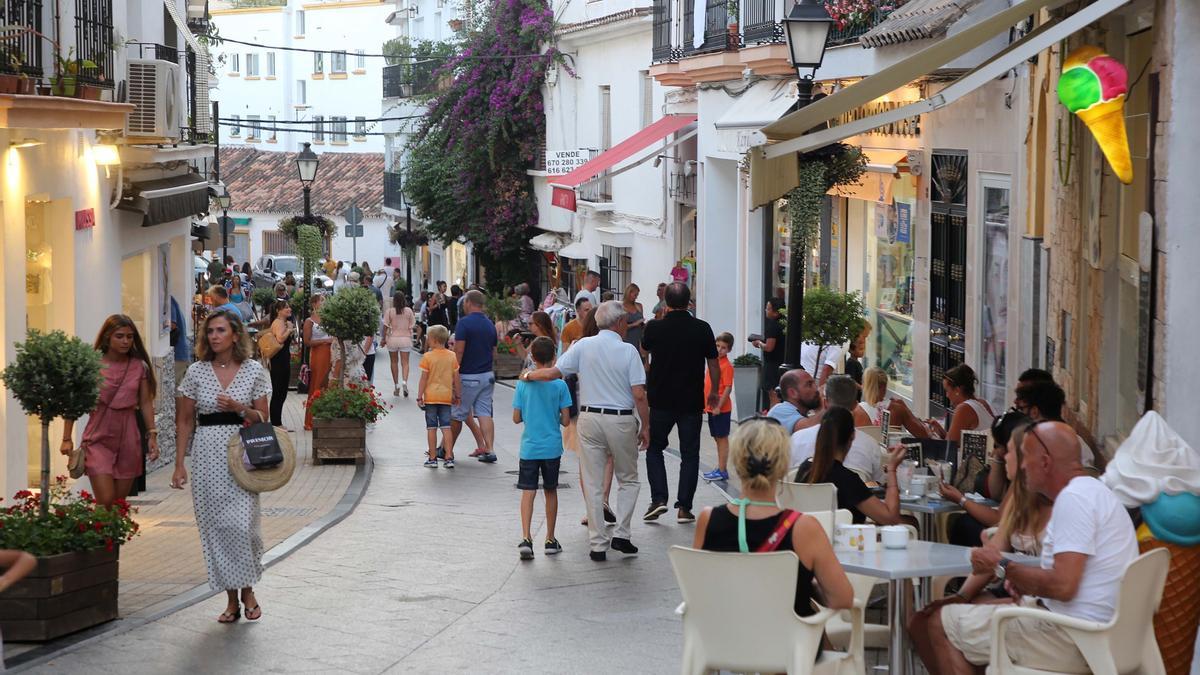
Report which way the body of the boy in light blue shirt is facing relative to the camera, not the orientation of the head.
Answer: away from the camera

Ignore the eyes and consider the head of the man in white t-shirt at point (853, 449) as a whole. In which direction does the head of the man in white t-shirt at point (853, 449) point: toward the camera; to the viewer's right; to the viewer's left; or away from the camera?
away from the camera

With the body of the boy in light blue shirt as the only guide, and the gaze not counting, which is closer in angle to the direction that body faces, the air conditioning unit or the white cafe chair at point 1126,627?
the air conditioning unit

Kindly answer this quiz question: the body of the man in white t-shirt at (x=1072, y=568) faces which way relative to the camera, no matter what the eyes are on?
to the viewer's left

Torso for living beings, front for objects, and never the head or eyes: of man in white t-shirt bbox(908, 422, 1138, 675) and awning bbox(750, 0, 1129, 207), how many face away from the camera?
0

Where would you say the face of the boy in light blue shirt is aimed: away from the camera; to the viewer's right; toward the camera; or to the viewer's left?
away from the camera

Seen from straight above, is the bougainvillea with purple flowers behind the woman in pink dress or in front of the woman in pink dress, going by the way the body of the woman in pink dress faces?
behind

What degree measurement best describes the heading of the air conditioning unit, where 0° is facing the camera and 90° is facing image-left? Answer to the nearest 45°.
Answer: approximately 315°

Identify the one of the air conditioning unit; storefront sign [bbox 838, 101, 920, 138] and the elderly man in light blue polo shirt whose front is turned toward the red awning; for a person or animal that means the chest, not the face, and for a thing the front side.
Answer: the elderly man in light blue polo shirt
